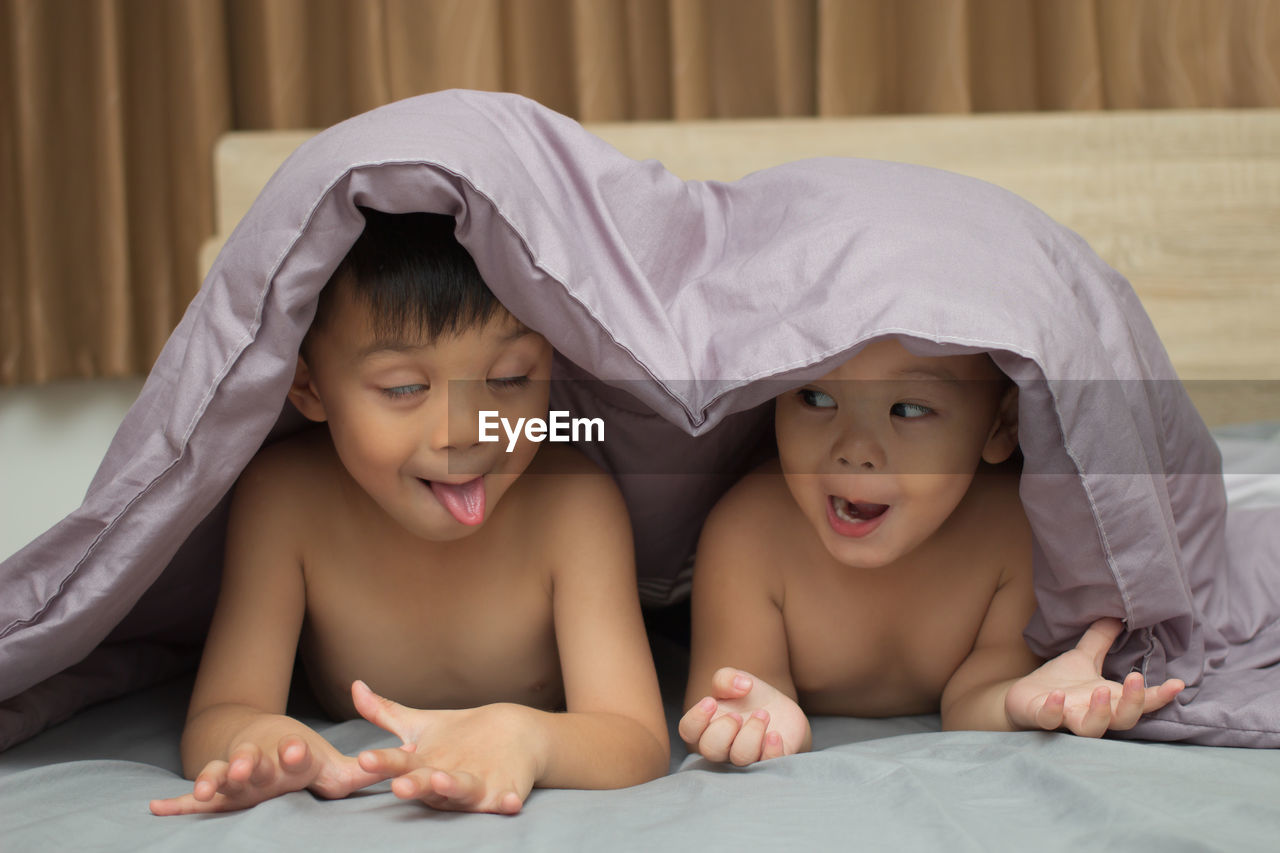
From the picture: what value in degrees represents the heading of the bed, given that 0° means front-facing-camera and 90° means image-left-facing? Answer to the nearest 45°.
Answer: approximately 0°
